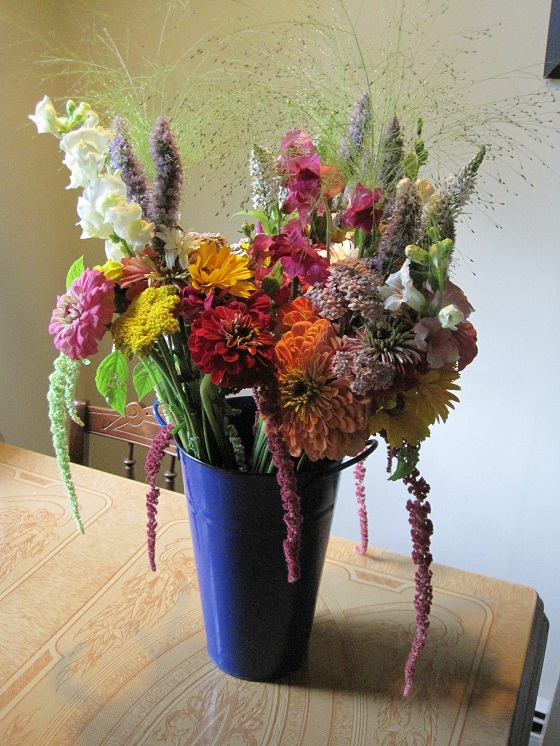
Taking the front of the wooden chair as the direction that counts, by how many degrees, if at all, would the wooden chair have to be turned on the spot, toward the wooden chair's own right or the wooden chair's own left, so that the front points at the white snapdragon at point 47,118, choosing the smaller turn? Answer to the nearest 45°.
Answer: approximately 45° to the wooden chair's own left

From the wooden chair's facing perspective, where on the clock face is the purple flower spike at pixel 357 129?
The purple flower spike is roughly at 10 o'clock from the wooden chair.

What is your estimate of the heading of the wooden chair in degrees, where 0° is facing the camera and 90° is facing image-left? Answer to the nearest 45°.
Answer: approximately 45°

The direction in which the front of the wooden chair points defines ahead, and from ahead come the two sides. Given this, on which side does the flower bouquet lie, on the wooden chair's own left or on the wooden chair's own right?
on the wooden chair's own left

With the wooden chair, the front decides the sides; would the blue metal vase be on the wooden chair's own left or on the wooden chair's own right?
on the wooden chair's own left

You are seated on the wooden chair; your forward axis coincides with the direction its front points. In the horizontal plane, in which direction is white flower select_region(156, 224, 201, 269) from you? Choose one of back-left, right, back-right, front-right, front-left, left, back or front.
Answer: front-left
